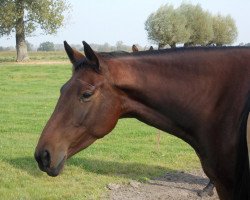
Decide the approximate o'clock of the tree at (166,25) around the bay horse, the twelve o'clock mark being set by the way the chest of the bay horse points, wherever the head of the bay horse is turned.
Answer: The tree is roughly at 3 o'clock from the bay horse.

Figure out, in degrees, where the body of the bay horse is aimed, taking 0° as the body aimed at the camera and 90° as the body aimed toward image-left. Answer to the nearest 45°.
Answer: approximately 90°

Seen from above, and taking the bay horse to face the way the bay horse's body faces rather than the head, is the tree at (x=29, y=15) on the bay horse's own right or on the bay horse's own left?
on the bay horse's own right
